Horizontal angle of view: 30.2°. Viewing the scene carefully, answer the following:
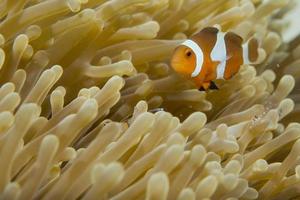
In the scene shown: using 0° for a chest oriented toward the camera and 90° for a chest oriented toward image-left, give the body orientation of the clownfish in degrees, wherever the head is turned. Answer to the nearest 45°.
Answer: approximately 90°
